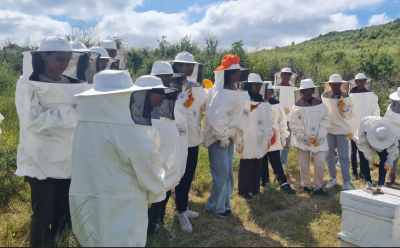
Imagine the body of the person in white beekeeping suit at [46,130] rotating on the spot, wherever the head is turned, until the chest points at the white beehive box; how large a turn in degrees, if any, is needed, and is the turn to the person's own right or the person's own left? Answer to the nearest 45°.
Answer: approximately 45° to the person's own left

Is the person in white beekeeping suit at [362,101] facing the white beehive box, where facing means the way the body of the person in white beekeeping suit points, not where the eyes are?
yes

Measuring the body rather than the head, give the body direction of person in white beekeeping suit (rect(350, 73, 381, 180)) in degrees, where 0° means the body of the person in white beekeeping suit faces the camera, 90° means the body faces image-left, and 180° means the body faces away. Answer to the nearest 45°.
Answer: approximately 0°

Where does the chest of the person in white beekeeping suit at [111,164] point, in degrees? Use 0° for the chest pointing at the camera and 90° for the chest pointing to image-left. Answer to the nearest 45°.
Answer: approximately 225°

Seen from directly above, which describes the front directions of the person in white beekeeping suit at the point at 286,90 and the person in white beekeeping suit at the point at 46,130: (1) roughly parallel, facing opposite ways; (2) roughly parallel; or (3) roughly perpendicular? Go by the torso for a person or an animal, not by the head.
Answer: roughly perpendicular

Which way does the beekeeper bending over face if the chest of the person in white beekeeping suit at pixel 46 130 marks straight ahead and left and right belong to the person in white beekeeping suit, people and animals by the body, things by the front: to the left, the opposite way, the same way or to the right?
to the right

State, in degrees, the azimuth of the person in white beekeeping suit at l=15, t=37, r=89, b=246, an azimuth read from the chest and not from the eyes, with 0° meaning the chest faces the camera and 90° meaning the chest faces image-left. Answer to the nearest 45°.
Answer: approximately 315°
